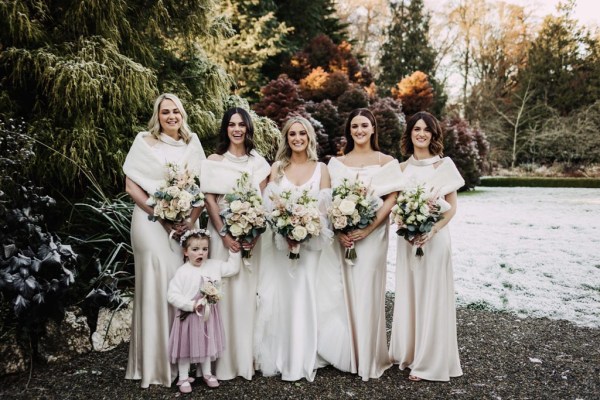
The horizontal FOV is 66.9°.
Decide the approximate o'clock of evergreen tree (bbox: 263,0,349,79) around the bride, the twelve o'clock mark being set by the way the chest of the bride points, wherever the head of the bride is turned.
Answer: The evergreen tree is roughly at 6 o'clock from the bride.

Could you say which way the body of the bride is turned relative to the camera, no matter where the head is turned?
toward the camera

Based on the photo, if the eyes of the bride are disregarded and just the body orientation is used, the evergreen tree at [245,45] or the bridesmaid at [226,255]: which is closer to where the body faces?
the bridesmaid

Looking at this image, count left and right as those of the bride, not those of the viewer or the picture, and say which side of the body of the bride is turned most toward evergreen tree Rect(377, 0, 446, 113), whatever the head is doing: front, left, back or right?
back

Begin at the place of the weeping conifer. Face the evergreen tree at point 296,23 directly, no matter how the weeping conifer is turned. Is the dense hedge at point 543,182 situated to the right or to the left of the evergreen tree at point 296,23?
right

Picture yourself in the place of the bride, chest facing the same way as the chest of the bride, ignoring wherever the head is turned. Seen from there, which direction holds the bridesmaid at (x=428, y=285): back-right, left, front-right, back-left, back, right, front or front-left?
left

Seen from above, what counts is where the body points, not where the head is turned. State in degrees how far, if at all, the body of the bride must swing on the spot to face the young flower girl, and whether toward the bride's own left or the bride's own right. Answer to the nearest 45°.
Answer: approximately 45° to the bride's own right

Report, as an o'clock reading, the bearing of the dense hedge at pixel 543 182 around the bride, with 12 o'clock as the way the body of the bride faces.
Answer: The dense hedge is roughly at 7 o'clock from the bride.

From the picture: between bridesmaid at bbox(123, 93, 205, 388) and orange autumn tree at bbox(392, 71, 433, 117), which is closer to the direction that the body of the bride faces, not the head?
the bridesmaid

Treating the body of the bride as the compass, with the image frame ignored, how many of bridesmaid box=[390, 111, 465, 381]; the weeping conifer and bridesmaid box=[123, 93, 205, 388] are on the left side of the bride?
1

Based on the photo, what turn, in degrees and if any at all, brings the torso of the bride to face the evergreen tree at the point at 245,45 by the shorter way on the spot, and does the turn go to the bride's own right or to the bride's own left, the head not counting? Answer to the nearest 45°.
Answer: approximately 180°

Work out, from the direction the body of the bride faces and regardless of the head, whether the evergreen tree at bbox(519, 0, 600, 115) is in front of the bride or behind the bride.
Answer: behind
